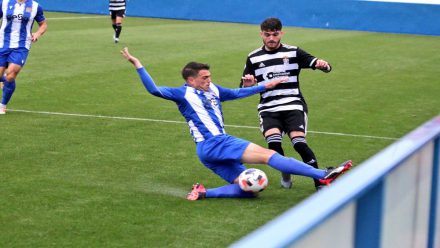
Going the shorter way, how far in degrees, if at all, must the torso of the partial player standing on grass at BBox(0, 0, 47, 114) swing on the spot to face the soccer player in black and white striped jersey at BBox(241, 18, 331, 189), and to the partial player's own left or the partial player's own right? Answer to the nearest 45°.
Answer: approximately 45° to the partial player's own left

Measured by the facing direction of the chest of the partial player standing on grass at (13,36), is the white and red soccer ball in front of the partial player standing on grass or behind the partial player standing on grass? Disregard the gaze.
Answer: in front

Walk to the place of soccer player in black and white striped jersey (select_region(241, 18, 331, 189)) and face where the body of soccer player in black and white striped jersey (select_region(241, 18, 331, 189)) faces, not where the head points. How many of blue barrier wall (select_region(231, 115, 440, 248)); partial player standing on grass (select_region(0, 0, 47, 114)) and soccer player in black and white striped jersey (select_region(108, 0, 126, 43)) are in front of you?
1

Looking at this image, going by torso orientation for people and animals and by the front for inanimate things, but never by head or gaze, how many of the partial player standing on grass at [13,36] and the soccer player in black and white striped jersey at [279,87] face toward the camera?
2

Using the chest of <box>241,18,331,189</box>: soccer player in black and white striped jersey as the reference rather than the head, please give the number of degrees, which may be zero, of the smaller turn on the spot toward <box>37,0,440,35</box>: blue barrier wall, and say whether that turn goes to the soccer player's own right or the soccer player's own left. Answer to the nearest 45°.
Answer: approximately 180°

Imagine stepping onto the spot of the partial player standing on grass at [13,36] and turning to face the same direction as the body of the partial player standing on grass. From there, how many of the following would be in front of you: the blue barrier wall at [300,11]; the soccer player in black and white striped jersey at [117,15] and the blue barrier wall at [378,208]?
1

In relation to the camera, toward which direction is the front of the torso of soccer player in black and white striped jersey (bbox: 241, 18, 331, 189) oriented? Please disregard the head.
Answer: toward the camera

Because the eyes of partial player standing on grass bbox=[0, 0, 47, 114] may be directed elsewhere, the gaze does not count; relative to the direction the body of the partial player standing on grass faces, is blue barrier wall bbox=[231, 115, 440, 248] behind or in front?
in front

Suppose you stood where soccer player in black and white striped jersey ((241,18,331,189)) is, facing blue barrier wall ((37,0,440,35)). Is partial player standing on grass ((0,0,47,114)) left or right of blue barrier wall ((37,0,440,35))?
left

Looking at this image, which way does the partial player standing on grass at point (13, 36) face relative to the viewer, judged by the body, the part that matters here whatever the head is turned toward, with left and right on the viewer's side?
facing the viewer
